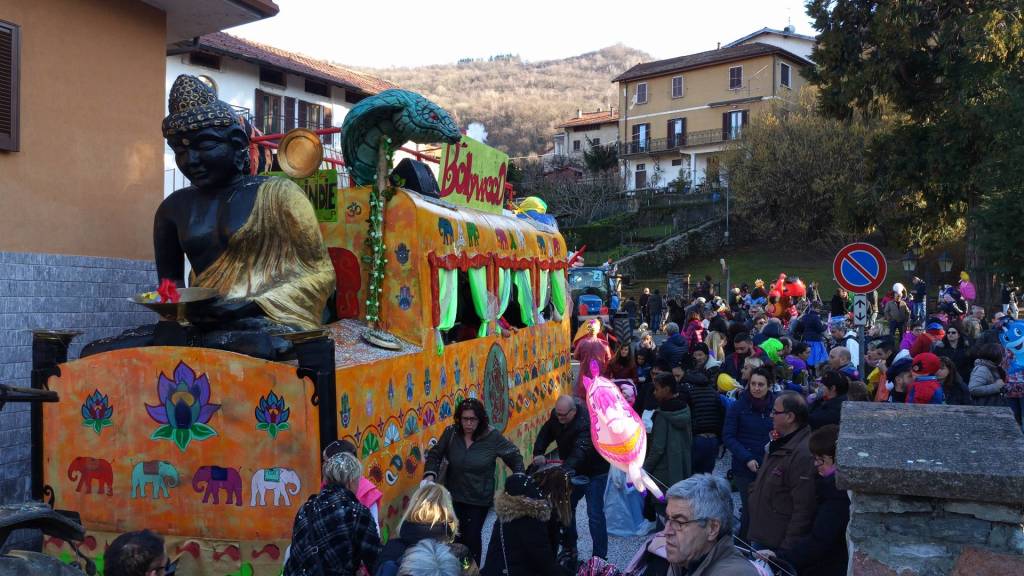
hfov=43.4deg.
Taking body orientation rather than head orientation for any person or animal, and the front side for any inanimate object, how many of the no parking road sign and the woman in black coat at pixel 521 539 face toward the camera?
1

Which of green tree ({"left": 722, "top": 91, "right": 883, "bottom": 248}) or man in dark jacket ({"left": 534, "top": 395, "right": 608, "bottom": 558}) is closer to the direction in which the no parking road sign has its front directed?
the man in dark jacket

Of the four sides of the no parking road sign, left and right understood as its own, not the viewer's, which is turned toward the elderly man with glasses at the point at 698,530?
front

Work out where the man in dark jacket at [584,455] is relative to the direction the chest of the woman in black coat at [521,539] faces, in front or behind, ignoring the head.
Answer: in front

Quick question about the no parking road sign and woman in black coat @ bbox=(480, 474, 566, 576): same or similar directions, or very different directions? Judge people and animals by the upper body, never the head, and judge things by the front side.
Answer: very different directions

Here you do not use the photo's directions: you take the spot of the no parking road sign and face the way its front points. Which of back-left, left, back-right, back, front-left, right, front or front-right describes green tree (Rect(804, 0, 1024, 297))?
back

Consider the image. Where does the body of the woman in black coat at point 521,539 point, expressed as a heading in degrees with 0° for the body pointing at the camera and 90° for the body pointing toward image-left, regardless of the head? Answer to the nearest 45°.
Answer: approximately 180°

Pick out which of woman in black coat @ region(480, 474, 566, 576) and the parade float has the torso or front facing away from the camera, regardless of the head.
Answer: the woman in black coat

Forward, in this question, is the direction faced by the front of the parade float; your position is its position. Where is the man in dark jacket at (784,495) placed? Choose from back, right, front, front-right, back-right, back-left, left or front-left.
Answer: left

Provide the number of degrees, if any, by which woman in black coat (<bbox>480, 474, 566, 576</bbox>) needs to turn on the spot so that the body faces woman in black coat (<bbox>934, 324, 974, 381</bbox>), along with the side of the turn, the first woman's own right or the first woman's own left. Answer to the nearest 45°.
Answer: approximately 45° to the first woman's own right

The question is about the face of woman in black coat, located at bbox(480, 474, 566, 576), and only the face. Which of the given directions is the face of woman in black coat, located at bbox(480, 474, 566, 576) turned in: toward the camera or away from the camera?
away from the camera

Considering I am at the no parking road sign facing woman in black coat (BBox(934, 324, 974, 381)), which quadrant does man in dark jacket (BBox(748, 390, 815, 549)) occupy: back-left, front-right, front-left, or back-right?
back-right
